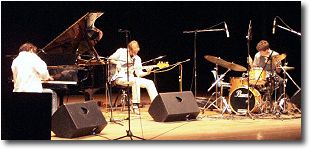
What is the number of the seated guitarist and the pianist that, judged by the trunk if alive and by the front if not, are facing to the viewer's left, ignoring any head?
0

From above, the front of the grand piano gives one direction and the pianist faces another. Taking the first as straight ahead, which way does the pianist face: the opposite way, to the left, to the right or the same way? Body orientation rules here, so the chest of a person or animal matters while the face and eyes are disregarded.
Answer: the opposite way

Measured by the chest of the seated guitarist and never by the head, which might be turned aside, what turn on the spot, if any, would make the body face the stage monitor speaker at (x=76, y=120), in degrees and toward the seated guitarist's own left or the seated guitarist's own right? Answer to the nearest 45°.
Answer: approximately 45° to the seated guitarist's own right

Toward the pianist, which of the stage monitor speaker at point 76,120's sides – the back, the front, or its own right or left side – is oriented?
front

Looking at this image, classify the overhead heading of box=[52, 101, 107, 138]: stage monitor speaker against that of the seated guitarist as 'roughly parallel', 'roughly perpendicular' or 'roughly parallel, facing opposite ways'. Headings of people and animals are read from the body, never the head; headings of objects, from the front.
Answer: roughly parallel, facing opposite ways

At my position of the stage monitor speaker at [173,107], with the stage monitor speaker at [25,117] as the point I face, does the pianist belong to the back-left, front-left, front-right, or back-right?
front-right

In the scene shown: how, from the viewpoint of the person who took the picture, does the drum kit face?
facing the viewer and to the left of the viewer

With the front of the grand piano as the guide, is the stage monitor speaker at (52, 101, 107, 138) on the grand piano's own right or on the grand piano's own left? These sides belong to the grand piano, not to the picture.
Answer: on the grand piano's own left

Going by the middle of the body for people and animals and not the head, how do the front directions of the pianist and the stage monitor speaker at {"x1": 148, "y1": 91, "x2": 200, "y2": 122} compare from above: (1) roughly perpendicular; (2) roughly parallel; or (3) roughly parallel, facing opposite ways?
roughly perpendicular

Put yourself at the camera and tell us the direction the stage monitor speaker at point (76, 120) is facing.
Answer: facing away from the viewer and to the left of the viewer

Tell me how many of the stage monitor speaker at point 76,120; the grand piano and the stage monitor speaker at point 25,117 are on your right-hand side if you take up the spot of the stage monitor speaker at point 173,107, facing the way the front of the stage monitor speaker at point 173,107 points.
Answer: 0

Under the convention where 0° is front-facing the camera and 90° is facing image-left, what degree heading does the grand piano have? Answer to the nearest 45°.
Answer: approximately 45°

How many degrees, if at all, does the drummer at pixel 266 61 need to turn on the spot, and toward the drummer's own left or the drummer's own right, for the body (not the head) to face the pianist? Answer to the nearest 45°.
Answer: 0° — they already face them

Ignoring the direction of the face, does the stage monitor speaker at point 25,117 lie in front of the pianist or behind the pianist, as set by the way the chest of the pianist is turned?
behind
